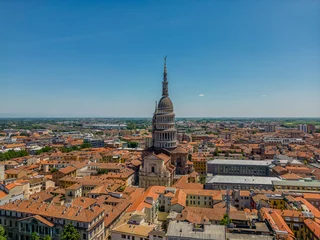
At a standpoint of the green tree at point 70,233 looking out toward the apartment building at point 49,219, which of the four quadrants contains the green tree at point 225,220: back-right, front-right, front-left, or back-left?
back-right

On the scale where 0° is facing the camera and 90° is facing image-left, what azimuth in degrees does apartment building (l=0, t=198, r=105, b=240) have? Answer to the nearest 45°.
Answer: approximately 45°

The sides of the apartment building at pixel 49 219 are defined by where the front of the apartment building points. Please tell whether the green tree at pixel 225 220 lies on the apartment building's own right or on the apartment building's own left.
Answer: on the apartment building's own left

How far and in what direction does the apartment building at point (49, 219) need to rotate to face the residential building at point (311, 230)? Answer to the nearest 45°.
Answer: approximately 90° to its left

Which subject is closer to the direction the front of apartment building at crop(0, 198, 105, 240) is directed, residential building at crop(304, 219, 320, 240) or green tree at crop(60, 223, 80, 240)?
the green tree
